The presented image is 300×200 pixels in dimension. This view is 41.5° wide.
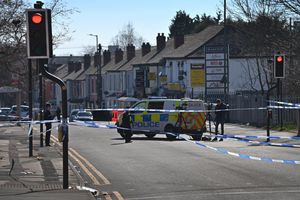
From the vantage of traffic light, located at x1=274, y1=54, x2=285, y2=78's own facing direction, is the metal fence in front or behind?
behind

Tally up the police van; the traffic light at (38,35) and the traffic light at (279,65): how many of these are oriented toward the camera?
2

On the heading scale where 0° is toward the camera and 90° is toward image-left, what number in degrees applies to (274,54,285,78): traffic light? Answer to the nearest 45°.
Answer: approximately 0°

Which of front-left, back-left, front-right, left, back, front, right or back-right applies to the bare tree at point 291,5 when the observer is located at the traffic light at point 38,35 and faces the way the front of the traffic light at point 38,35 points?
back-left

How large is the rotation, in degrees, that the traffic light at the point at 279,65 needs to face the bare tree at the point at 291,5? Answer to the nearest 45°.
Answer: approximately 180°

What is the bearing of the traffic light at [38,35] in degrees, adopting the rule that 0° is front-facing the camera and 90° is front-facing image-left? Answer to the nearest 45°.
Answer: approximately 0°
